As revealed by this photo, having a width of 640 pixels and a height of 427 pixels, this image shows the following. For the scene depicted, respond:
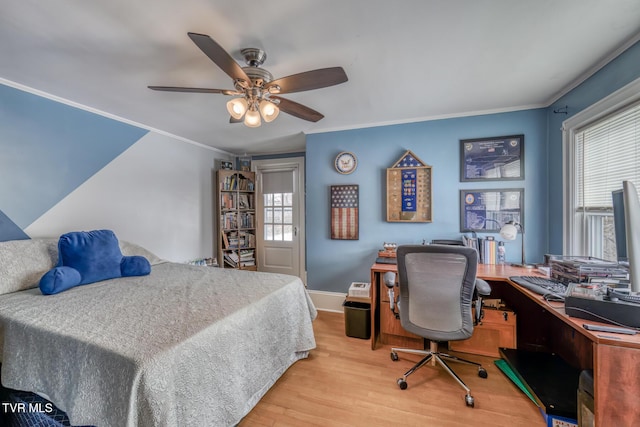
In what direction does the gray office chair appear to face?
away from the camera

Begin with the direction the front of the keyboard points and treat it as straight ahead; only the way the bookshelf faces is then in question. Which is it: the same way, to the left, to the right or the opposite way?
to the left

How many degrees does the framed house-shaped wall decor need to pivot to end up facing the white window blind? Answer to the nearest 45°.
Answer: approximately 45° to its left

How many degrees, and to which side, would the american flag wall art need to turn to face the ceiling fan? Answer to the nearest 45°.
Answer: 0° — it already faces it

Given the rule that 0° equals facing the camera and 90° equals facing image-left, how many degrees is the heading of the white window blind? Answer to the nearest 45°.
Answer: approximately 45°

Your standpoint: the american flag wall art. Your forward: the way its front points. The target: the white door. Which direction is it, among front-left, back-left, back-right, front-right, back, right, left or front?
back-right

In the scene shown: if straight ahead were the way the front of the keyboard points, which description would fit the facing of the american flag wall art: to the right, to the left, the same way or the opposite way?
to the left

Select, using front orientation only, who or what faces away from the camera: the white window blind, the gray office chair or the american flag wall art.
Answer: the gray office chair

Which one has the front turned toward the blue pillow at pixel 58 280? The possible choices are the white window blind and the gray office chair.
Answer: the white window blind

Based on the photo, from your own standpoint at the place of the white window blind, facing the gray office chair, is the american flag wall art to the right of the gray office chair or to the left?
right

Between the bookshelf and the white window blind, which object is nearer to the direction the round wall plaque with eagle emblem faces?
the white window blind

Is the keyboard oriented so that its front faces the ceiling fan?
yes

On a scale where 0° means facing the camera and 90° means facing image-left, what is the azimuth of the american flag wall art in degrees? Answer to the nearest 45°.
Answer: approximately 0°

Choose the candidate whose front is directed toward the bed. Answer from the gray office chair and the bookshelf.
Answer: the bookshelf
